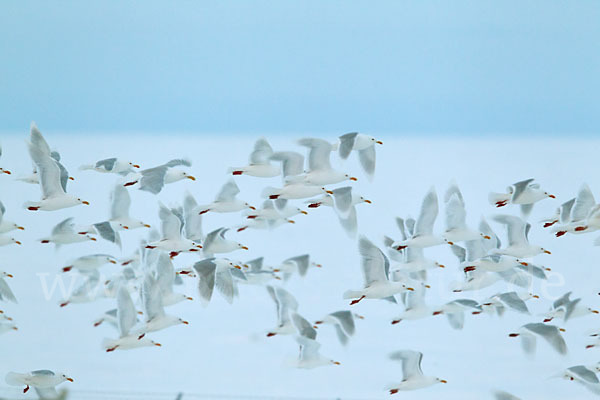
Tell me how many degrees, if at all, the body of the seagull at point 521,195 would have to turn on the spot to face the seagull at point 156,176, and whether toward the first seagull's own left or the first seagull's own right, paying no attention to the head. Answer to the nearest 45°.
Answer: approximately 180°

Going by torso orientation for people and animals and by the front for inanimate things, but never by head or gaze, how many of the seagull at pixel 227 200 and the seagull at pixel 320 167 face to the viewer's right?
2

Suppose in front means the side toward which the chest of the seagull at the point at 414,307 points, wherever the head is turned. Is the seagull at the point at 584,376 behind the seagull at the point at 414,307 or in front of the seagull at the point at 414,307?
in front

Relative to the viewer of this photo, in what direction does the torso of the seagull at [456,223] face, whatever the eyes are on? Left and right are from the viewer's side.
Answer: facing to the right of the viewer

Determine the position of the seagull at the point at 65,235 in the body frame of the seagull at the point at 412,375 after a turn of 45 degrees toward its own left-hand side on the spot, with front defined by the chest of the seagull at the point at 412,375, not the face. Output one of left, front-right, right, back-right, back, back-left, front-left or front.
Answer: back-left

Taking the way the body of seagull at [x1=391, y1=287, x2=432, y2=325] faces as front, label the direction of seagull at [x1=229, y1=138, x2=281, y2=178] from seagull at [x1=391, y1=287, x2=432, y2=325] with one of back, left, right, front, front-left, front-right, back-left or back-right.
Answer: back

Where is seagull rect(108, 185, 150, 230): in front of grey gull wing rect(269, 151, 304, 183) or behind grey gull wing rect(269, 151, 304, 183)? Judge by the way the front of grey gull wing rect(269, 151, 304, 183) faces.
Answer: behind

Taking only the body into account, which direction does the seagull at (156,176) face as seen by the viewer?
to the viewer's right

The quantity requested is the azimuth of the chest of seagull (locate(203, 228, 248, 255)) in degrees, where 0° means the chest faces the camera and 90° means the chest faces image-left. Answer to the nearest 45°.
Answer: approximately 270°

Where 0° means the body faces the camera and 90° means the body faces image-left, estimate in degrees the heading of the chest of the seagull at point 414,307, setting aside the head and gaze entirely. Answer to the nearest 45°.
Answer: approximately 270°

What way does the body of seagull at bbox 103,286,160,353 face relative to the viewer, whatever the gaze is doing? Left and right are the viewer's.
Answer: facing to the right of the viewer

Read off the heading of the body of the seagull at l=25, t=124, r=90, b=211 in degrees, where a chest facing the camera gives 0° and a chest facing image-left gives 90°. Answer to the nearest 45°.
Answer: approximately 270°

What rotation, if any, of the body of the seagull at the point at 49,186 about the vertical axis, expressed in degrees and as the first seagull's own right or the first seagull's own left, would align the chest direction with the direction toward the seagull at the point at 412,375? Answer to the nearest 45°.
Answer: approximately 45° to the first seagull's own right
